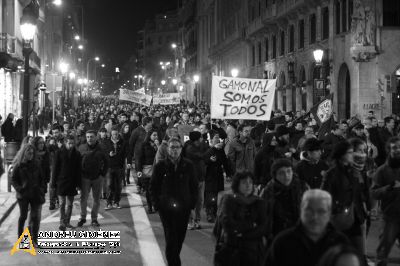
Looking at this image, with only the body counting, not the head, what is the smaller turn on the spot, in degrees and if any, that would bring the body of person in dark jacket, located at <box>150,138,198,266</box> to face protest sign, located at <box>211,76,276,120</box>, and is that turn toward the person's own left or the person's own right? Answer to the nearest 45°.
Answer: approximately 180°

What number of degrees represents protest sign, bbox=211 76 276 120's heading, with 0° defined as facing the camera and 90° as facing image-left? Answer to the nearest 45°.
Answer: approximately 0°

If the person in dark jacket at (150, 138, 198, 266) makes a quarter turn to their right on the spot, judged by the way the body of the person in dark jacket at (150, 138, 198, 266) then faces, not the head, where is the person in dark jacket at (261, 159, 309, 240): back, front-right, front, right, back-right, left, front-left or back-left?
back-left

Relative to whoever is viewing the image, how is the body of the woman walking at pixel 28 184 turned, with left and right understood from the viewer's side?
facing the viewer and to the right of the viewer

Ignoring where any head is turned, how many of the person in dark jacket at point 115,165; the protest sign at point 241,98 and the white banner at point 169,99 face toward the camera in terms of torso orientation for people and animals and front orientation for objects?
3

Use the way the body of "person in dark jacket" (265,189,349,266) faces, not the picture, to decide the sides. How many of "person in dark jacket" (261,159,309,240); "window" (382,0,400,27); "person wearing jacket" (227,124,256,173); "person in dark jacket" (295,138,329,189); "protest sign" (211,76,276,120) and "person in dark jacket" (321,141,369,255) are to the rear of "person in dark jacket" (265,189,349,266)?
6

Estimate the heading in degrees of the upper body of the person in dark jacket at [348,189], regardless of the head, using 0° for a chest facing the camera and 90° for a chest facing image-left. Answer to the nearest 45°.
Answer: approximately 315°
